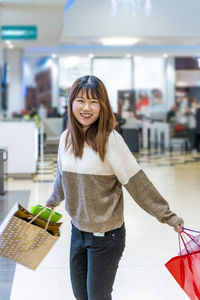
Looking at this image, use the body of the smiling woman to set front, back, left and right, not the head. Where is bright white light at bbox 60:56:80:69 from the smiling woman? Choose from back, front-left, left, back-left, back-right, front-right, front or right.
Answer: back-right

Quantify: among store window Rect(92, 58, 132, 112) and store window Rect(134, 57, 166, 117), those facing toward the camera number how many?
2

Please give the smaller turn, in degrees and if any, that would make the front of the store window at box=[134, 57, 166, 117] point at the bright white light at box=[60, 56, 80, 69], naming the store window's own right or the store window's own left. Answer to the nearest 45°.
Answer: approximately 90° to the store window's own right

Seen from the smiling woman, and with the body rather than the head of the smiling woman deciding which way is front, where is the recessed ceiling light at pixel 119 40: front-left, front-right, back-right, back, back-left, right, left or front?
back-right

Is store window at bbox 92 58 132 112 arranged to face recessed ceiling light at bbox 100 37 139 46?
yes

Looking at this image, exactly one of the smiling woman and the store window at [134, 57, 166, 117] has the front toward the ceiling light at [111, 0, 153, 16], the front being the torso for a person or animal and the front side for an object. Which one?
the store window

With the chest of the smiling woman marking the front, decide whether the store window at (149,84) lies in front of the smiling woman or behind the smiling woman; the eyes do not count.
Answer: behind

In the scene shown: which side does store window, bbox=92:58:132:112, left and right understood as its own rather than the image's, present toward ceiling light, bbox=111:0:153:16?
front

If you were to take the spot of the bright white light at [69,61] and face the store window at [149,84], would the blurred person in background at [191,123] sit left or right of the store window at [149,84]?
right

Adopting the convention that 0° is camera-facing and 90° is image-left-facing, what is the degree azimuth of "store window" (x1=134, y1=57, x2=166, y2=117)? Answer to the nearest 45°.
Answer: approximately 0°

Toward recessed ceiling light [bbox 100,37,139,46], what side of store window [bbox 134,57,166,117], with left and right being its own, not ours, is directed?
front
